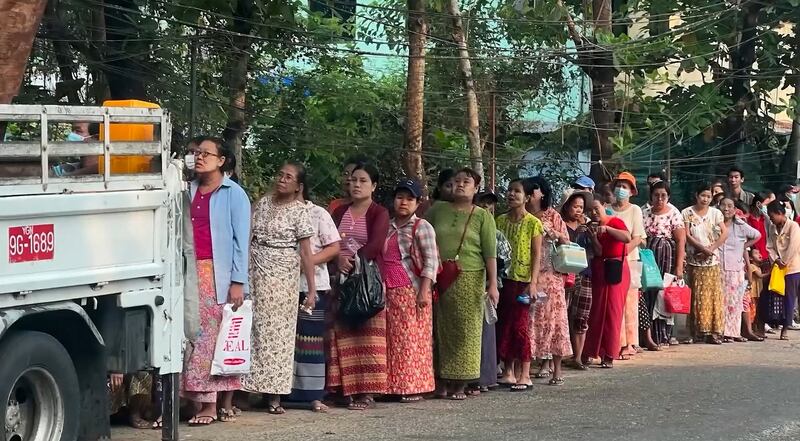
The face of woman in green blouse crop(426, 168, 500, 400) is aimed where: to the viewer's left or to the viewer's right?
to the viewer's left

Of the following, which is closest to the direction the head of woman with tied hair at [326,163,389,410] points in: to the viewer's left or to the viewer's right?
to the viewer's left

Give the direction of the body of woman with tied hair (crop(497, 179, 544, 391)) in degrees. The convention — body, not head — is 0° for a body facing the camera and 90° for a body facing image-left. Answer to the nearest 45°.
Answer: approximately 45°
